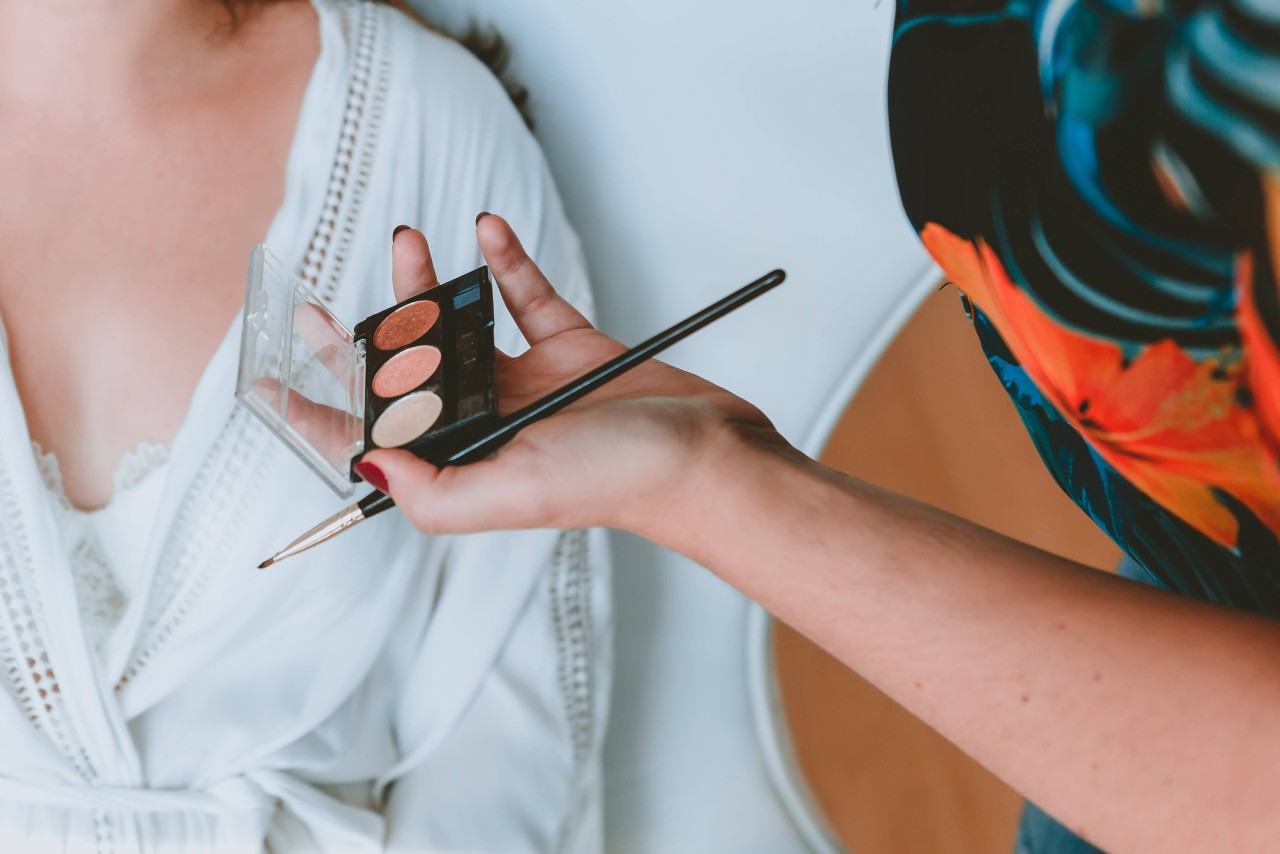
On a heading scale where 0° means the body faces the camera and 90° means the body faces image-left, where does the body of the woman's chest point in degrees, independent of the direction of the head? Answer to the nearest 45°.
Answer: approximately 0°
